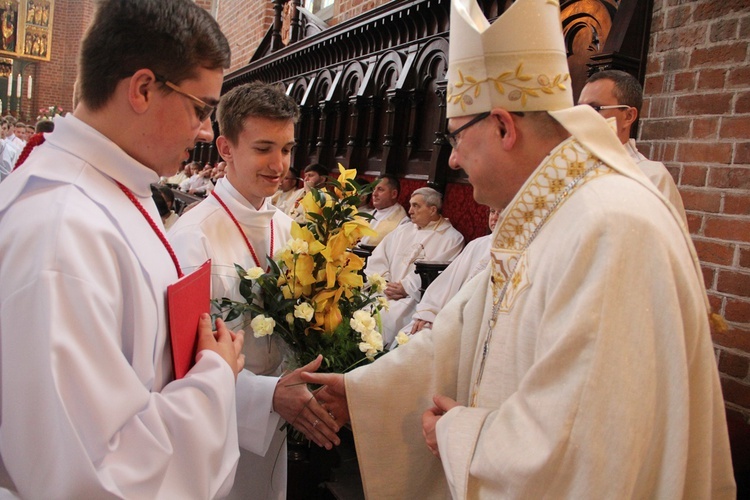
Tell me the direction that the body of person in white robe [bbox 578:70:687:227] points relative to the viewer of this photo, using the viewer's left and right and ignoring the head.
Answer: facing the viewer and to the left of the viewer

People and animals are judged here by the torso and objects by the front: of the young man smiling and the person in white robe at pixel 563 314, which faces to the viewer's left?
the person in white robe

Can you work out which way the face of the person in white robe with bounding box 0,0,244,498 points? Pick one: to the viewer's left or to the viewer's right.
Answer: to the viewer's right

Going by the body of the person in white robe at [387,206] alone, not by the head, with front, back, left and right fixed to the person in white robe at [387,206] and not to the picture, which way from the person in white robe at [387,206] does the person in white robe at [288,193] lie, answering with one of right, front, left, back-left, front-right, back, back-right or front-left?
right

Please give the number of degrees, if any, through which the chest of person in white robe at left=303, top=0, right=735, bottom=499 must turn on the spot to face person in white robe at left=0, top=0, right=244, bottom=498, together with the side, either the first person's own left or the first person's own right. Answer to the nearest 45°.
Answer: approximately 45° to the first person's own left

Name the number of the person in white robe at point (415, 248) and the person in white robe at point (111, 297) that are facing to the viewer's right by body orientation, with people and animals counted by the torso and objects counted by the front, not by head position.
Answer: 1

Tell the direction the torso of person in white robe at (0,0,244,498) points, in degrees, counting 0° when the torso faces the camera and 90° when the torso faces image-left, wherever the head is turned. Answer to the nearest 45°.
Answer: approximately 270°

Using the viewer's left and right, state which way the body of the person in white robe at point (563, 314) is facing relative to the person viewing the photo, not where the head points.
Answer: facing to the left of the viewer

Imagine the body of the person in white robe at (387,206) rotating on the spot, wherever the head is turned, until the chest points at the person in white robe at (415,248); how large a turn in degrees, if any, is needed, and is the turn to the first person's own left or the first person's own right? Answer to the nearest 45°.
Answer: approximately 45° to the first person's own left

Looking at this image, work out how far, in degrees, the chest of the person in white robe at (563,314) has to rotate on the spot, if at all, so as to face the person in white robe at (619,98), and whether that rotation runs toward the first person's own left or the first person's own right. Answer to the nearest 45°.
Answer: approximately 90° to the first person's own right

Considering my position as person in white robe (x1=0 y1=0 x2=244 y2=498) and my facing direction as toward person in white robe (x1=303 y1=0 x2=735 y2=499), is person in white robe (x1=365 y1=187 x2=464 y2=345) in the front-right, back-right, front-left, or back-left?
front-left

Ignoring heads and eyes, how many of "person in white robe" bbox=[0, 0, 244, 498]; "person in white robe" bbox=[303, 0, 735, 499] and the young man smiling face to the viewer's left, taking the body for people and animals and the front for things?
1

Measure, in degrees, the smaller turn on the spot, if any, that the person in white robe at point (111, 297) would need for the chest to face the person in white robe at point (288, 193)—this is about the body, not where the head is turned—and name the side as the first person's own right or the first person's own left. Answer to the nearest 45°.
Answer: approximately 90° to the first person's own left

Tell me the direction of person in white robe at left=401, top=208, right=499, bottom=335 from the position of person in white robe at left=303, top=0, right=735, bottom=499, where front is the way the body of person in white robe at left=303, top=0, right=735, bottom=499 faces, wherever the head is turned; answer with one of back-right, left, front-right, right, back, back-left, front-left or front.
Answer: right

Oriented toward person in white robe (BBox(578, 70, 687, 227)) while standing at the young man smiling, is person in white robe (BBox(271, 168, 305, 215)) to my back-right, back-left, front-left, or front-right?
front-left
